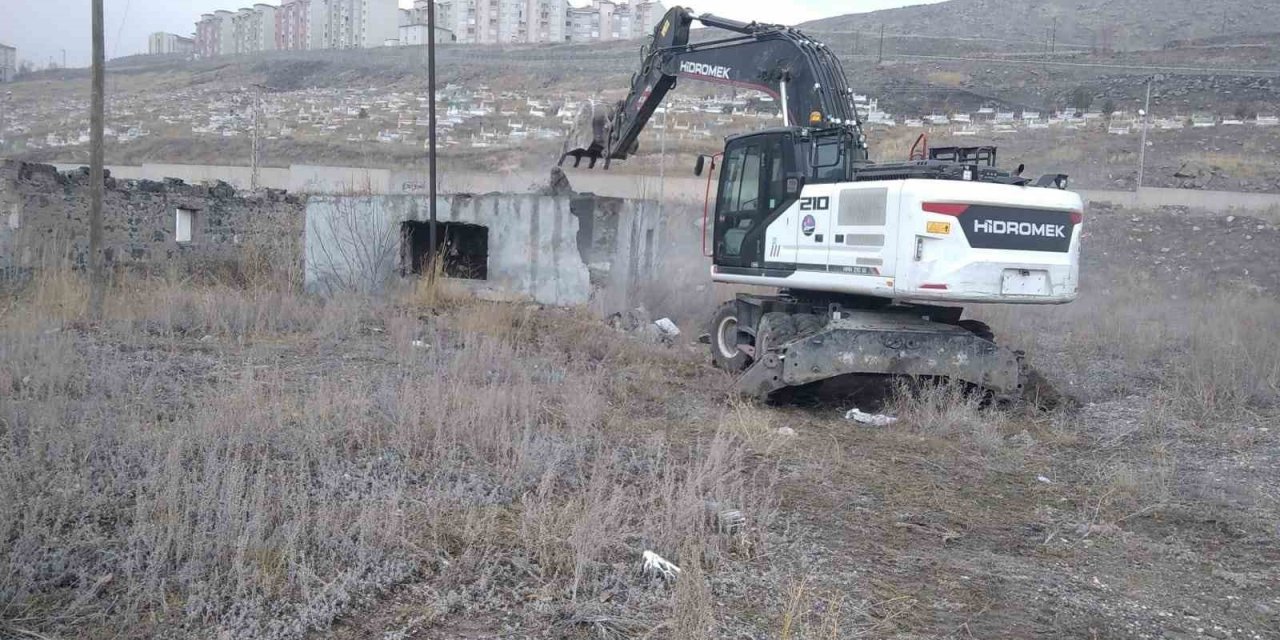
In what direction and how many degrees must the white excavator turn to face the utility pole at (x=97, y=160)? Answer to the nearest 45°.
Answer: approximately 45° to its left

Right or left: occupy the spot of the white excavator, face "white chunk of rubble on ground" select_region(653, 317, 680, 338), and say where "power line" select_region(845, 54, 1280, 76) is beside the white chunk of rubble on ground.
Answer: right

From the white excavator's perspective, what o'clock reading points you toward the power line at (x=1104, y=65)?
The power line is roughly at 2 o'clock from the white excavator.

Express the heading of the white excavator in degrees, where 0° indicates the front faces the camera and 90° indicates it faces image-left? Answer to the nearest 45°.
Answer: approximately 135°

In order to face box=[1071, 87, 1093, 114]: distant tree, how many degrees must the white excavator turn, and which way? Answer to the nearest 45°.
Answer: approximately 45° to its right

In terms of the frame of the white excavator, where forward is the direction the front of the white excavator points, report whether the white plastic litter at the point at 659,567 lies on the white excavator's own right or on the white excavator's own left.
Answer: on the white excavator's own left

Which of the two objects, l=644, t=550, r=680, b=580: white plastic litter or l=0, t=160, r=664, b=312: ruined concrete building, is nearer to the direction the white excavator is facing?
the ruined concrete building
